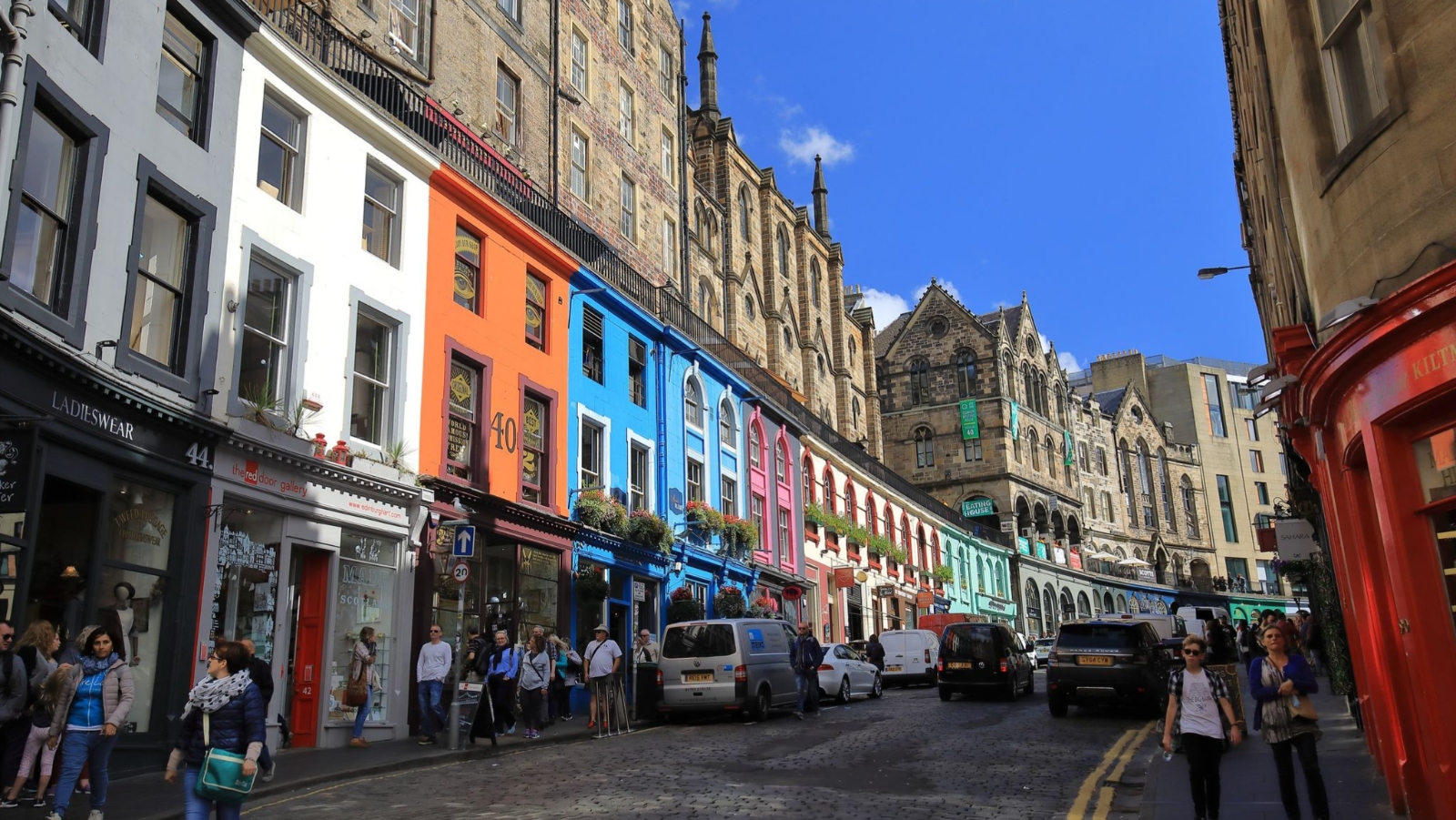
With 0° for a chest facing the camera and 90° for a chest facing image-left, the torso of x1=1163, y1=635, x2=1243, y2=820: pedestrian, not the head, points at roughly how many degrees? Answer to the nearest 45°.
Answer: approximately 0°

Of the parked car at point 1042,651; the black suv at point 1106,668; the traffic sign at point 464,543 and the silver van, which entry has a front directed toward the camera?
the traffic sign

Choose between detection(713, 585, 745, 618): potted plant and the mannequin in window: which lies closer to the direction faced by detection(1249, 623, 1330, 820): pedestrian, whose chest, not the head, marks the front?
the mannequin in window

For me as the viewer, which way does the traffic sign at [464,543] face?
facing the viewer

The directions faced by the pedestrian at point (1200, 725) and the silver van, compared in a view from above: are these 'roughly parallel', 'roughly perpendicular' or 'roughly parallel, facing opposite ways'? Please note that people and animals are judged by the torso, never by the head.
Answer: roughly parallel, facing opposite ways

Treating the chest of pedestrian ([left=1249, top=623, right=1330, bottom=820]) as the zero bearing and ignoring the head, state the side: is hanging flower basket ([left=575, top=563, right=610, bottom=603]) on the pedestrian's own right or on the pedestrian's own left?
on the pedestrian's own right

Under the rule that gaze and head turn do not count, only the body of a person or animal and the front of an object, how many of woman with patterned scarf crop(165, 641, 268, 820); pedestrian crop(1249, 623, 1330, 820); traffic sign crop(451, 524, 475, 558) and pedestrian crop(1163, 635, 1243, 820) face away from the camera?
0

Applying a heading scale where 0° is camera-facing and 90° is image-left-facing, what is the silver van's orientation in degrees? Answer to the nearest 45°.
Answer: approximately 225°

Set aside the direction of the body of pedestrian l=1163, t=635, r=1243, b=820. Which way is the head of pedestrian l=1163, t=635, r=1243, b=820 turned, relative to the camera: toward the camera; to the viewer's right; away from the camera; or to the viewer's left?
toward the camera

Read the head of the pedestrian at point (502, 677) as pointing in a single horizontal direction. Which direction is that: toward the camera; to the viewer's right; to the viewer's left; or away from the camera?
toward the camera

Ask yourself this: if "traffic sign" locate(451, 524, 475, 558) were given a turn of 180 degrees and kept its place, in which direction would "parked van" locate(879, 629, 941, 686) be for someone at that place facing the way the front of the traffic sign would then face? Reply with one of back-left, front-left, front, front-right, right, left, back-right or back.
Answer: front-right

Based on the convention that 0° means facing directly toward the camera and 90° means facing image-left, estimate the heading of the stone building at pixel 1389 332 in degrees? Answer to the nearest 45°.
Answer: approximately 45°

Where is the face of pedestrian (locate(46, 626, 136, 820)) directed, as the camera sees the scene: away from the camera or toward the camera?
toward the camera

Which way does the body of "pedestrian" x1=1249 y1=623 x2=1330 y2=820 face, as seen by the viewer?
toward the camera
